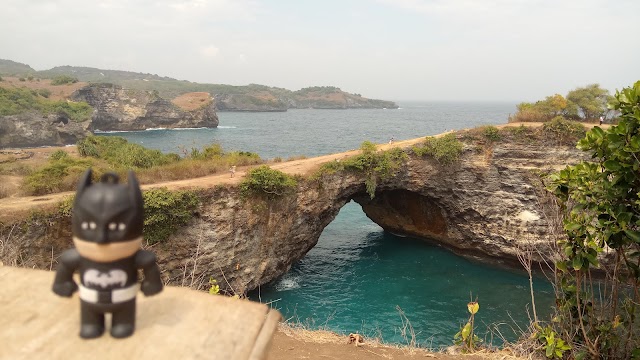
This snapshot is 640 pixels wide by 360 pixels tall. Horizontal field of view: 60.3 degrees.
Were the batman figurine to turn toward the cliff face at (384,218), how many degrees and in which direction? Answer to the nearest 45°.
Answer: approximately 135° to its left

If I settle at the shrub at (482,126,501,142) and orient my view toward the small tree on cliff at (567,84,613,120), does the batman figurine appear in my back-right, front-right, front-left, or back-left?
back-right

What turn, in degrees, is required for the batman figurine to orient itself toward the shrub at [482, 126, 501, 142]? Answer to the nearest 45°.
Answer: approximately 135° to its left

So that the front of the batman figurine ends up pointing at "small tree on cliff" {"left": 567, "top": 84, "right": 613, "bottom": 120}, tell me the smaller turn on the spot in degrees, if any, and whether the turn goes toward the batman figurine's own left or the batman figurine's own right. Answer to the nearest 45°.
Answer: approximately 135° to the batman figurine's own left

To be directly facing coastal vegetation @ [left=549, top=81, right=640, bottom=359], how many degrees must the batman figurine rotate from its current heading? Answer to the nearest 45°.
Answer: approximately 90° to its left

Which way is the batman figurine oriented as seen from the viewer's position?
toward the camera

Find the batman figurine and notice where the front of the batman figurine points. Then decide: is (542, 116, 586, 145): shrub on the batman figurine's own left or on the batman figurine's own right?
on the batman figurine's own left

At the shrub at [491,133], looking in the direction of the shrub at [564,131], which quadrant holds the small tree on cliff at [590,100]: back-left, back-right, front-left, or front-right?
front-left
